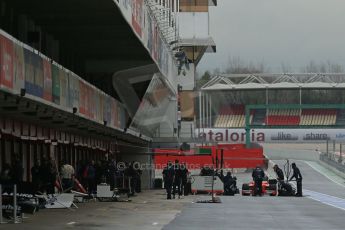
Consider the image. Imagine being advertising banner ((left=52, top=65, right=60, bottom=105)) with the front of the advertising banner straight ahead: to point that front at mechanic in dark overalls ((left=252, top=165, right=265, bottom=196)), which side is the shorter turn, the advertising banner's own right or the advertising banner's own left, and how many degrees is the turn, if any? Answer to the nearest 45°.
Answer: approximately 90° to the advertising banner's own left

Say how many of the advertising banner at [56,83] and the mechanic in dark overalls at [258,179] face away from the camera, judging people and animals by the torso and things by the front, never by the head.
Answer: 1

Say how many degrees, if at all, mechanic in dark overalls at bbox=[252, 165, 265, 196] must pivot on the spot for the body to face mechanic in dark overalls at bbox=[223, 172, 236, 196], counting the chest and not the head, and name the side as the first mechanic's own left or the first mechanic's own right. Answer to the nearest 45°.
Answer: approximately 45° to the first mechanic's own left

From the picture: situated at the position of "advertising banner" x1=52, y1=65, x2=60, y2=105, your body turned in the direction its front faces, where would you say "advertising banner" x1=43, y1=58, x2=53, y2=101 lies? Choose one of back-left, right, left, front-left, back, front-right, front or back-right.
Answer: front-right

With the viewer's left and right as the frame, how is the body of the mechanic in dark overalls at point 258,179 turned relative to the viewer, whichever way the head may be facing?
facing away from the viewer

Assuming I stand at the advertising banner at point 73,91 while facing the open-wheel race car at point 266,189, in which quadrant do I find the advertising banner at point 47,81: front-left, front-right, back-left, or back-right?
back-right

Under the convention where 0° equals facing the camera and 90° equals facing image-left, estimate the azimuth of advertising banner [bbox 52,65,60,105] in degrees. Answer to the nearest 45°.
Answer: approximately 315°

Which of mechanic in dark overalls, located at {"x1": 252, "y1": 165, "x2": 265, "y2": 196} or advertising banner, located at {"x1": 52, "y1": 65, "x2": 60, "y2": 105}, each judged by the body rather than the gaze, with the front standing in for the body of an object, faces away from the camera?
the mechanic in dark overalls
